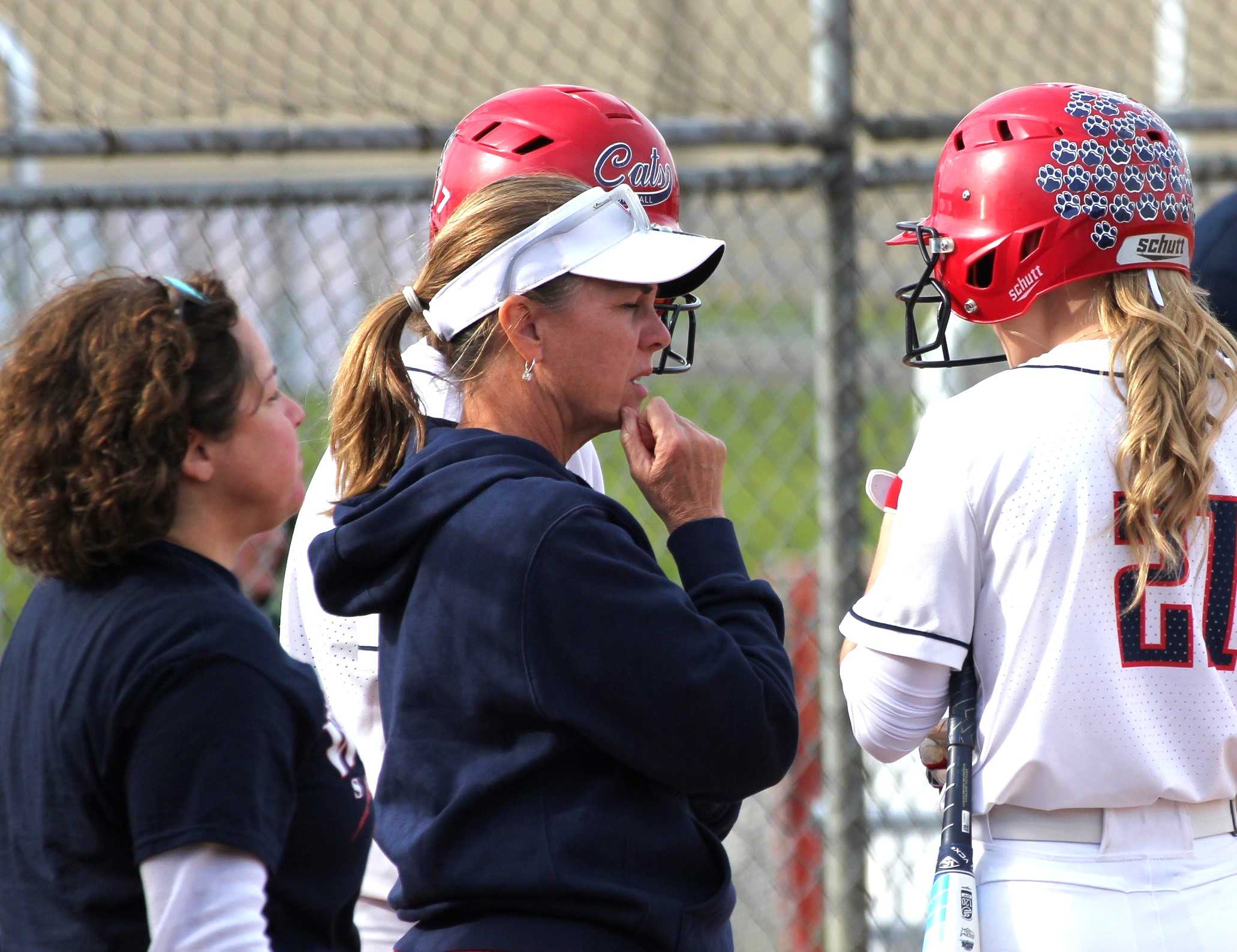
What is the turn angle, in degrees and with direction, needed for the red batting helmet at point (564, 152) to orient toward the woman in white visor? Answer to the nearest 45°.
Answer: approximately 45° to its right

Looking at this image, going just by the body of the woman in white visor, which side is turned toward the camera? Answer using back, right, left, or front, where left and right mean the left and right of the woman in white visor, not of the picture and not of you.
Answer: right

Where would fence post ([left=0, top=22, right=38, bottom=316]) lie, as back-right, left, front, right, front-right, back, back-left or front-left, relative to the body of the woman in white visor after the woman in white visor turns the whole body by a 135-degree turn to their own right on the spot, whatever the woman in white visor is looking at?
right

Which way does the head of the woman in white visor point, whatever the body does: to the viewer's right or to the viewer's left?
to the viewer's right

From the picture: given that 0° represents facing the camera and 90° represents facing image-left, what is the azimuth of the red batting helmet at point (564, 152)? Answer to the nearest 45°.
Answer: approximately 315°

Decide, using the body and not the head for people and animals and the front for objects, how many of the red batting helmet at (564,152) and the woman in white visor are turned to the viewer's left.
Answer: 0

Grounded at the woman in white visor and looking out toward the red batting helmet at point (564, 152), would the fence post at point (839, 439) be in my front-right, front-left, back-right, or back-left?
front-right

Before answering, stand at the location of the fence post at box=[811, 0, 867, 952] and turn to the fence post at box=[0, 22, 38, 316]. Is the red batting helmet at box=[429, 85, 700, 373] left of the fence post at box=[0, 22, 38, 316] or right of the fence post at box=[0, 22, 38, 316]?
left

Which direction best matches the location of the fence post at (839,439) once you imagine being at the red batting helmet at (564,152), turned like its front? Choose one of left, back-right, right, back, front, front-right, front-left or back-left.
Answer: left
